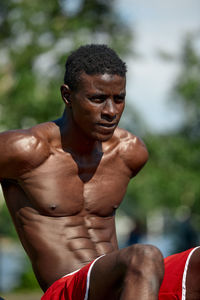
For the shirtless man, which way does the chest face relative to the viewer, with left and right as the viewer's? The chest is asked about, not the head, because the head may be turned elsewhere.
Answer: facing the viewer and to the right of the viewer

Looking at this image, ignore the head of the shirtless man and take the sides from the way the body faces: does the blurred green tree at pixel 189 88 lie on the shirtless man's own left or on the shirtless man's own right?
on the shirtless man's own left

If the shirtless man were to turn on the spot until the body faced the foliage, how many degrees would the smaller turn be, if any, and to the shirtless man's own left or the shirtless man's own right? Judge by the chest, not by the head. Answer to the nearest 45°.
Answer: approximately 135° to the shirtless man's own left

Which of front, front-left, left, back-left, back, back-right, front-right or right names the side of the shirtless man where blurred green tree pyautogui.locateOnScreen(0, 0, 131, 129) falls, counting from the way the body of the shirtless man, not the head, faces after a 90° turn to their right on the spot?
back-right
